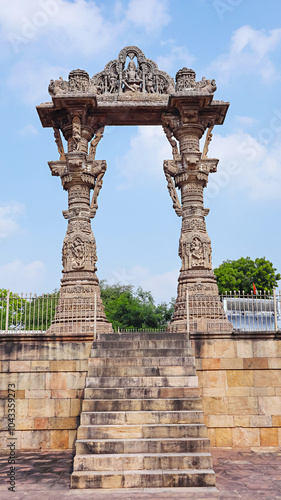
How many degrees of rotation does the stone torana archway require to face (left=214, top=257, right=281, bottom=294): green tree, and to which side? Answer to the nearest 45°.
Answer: approximately 180°

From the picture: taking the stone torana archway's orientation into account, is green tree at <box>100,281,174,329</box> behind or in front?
behind

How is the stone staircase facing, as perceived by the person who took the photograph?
facing the viewer

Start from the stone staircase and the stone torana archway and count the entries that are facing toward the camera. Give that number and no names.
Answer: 2

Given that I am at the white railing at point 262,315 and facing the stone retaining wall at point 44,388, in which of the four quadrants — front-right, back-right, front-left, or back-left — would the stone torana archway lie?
front-right

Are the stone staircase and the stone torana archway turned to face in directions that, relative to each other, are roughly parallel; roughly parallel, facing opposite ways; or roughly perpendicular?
roughly parallel

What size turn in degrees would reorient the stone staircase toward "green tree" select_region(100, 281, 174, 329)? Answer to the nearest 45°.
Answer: approximately 180°
